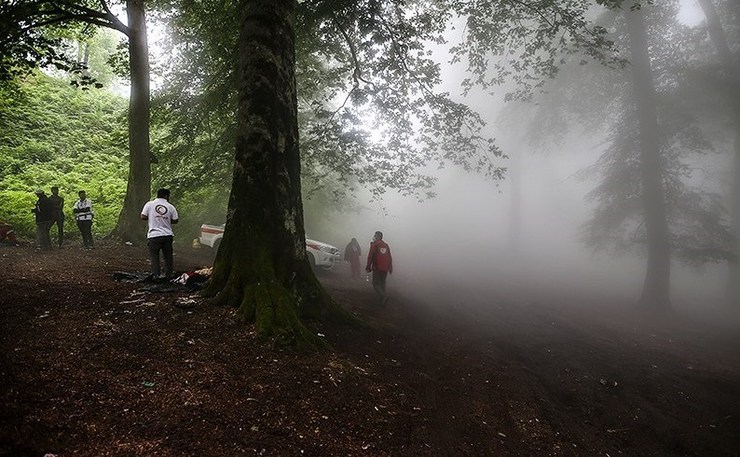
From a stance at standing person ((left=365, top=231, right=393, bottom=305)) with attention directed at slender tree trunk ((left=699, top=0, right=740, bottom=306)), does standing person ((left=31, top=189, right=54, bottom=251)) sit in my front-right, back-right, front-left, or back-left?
back-left

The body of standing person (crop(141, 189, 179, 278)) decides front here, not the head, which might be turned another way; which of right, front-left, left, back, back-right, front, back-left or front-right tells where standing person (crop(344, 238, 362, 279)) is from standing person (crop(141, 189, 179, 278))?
front-right

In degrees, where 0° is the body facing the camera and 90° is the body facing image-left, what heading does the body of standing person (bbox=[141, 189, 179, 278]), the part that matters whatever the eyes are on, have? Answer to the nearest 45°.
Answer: approximately 180°

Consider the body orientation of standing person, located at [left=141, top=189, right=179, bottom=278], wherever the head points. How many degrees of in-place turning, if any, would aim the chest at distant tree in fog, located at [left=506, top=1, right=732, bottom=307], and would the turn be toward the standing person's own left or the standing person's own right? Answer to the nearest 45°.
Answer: approximately 90° to the standing person's own right

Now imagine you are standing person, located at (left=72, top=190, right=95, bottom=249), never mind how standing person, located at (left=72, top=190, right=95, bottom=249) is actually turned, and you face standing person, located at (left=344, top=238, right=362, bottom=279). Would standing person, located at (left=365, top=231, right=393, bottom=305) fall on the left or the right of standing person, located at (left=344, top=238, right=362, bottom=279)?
right

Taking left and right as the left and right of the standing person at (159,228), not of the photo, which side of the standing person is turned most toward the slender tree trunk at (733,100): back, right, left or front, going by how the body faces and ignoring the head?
right

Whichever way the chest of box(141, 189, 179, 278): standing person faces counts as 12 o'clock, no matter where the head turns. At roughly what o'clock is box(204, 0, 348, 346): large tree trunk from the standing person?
The large tree trunk is roughly at 5 o'clock from the standing person.

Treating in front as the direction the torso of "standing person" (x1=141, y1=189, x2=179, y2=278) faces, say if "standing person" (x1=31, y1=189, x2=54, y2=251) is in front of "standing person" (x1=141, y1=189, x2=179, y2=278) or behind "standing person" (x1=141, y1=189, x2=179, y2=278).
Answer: in front

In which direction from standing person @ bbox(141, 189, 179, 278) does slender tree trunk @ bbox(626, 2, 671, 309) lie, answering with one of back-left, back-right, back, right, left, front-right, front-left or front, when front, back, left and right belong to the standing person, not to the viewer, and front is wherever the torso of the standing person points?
right

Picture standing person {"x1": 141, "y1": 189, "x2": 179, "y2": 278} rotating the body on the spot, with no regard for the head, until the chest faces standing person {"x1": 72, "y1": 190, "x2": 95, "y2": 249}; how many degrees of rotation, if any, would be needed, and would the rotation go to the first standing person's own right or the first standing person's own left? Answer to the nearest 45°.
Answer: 0° — they already face them

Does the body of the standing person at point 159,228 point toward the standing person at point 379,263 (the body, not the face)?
no
